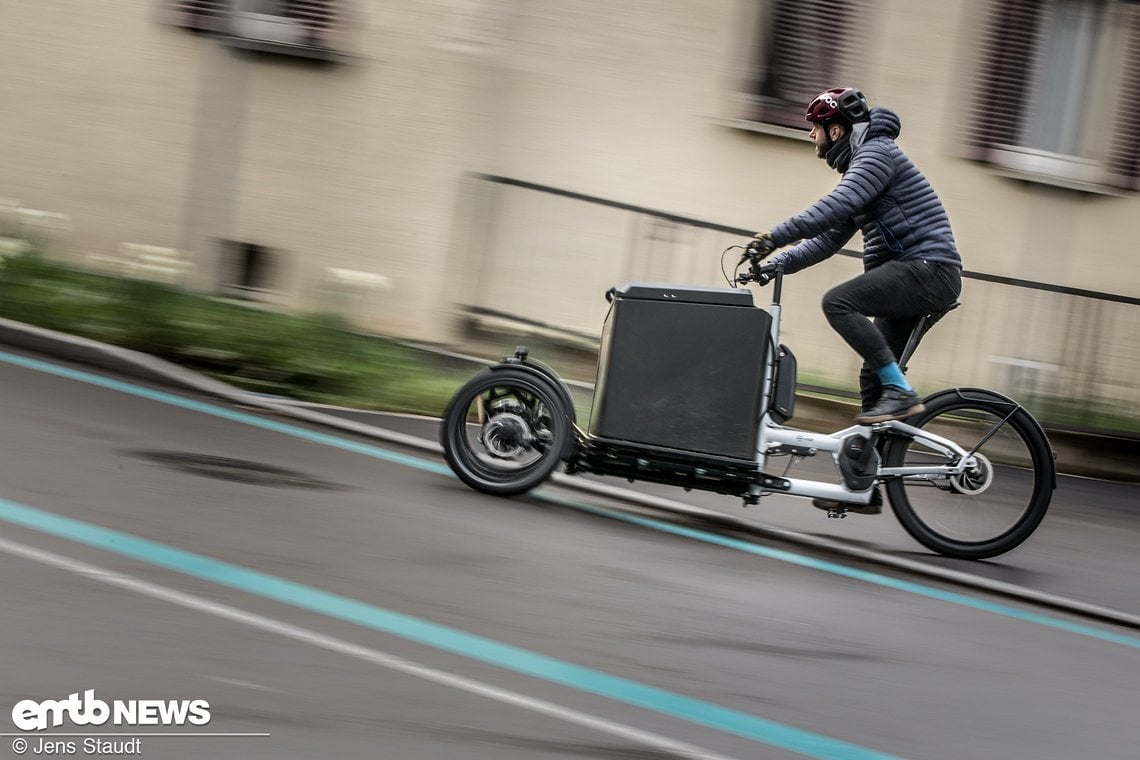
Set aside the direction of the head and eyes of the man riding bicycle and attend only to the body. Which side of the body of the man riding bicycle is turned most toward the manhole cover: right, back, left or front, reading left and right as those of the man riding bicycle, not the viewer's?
front

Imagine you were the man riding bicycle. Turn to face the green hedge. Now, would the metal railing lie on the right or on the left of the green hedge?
right

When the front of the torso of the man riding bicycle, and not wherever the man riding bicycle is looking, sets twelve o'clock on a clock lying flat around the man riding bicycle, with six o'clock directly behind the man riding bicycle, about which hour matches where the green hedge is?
The green hedge is roughly at 1 o'clock from the man riding bicycle.

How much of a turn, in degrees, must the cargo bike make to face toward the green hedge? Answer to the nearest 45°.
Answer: approximately 45° to its right

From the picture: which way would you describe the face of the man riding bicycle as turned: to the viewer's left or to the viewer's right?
to the viewer's left

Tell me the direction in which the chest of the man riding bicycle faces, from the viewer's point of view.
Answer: to the viewer's left

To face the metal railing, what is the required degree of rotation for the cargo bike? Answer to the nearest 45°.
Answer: approximately 90° to its right

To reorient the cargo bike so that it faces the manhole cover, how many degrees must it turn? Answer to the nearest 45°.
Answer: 0° — it already faces it

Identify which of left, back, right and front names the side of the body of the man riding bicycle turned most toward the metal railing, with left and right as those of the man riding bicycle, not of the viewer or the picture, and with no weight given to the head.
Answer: right

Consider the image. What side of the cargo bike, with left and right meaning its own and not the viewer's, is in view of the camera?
left
